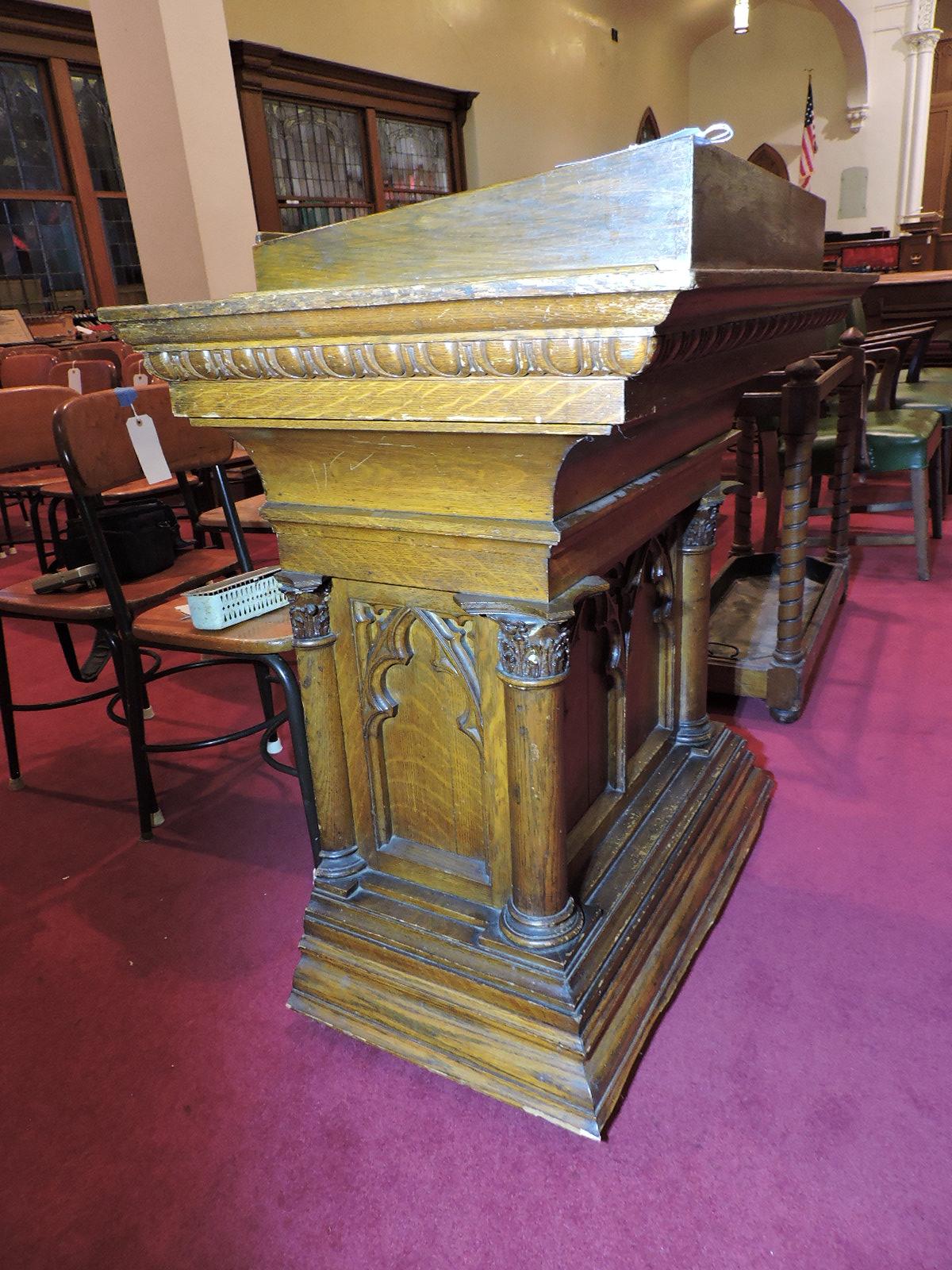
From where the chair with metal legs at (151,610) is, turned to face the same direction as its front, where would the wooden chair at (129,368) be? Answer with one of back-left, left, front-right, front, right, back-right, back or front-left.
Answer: back-left

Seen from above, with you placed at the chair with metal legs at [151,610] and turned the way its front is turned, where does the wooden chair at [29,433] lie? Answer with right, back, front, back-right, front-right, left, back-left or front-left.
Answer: back-left

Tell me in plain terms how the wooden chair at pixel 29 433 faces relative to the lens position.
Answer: facing the viewer and to the right of the viewer

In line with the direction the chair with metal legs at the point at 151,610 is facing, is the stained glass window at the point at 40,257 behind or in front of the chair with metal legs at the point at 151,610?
behind

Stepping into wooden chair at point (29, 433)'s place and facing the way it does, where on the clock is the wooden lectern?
The wooden lectern is roughly at 1 o'clock from the wooden chair.

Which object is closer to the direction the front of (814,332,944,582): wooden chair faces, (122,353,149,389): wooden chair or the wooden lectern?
the wooden lectern

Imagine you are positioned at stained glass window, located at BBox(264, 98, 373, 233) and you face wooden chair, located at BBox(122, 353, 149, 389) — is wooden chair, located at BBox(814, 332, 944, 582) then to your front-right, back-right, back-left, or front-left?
front-left

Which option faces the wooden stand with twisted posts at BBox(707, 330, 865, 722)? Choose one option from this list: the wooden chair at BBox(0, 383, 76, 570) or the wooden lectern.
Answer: the wooden chair at BBox(0, 383, 76, 570)

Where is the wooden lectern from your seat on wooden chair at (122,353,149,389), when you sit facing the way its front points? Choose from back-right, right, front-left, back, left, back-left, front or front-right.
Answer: front-right

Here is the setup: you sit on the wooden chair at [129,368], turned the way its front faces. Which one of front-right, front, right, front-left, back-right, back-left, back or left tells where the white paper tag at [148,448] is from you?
front-right

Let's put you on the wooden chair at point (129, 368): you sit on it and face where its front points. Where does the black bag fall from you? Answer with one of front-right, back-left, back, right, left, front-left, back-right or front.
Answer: front-right

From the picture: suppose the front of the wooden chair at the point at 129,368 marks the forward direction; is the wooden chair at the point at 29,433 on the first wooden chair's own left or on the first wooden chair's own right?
on the first wooden chair's own right

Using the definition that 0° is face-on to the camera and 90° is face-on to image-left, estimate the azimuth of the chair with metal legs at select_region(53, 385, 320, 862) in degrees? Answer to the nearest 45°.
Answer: approximately 315°

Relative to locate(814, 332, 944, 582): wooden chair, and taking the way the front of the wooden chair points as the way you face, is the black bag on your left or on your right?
on your right
